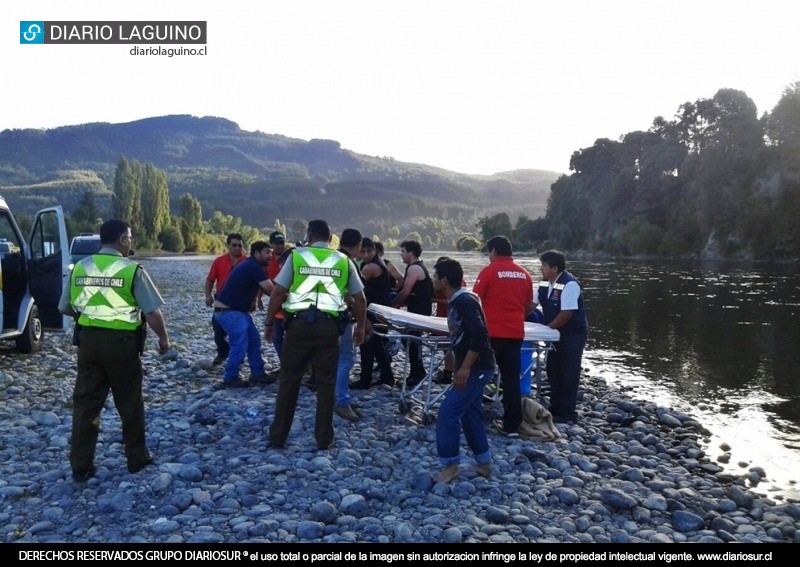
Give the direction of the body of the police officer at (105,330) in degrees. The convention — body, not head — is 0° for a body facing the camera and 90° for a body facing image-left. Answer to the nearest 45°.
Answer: approximately 225°

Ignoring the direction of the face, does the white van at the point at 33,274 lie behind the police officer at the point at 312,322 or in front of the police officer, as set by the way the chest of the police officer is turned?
in front

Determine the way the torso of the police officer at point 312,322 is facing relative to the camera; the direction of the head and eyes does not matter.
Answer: away from the camera

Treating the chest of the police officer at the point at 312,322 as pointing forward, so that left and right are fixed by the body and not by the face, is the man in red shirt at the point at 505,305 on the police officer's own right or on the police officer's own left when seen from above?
on the police officer's own right

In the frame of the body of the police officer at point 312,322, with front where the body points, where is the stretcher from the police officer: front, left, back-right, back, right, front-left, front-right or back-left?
front-right

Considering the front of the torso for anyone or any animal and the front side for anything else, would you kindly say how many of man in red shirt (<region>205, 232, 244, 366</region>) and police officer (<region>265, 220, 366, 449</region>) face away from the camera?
1

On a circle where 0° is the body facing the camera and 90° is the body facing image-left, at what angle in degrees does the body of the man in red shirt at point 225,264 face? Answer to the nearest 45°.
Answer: approximately 315°

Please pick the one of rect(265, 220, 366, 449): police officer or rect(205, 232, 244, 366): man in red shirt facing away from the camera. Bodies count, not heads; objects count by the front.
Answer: the police officer
